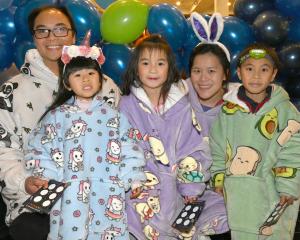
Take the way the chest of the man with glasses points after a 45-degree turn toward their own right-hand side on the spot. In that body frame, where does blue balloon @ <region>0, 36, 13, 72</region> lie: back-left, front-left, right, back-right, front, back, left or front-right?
back-right

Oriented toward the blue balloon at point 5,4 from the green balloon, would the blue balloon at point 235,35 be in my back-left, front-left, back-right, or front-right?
back-right

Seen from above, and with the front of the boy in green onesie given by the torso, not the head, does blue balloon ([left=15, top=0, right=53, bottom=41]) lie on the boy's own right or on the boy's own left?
on the boy's own right

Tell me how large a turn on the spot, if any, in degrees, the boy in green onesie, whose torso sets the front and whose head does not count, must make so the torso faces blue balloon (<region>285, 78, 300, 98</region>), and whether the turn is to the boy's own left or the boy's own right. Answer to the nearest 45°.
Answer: approximately 180°

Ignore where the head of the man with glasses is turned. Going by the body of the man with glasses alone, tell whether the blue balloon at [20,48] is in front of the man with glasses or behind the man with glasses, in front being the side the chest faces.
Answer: behind

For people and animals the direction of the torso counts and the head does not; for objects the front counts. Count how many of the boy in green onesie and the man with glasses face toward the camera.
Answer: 2

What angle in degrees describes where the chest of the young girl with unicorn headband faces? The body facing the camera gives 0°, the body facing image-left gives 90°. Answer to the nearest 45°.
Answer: approximately 0°

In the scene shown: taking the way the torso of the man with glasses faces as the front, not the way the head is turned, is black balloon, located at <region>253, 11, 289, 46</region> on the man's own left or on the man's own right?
on the man's own left
